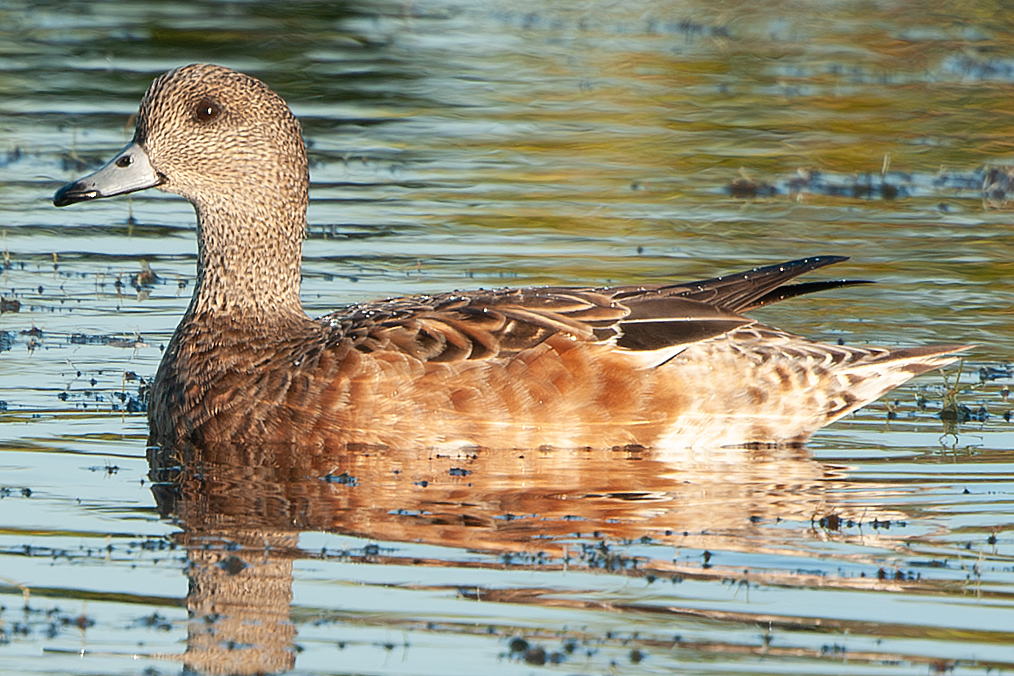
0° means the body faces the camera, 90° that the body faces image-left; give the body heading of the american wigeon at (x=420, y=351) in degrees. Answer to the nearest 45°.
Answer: approximately 90°

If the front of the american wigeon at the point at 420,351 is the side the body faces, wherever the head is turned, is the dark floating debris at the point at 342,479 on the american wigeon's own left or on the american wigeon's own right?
on the american wigeon's own left

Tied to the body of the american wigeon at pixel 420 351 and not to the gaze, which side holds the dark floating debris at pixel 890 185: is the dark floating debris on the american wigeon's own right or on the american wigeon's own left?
on the american wigeon's own right
